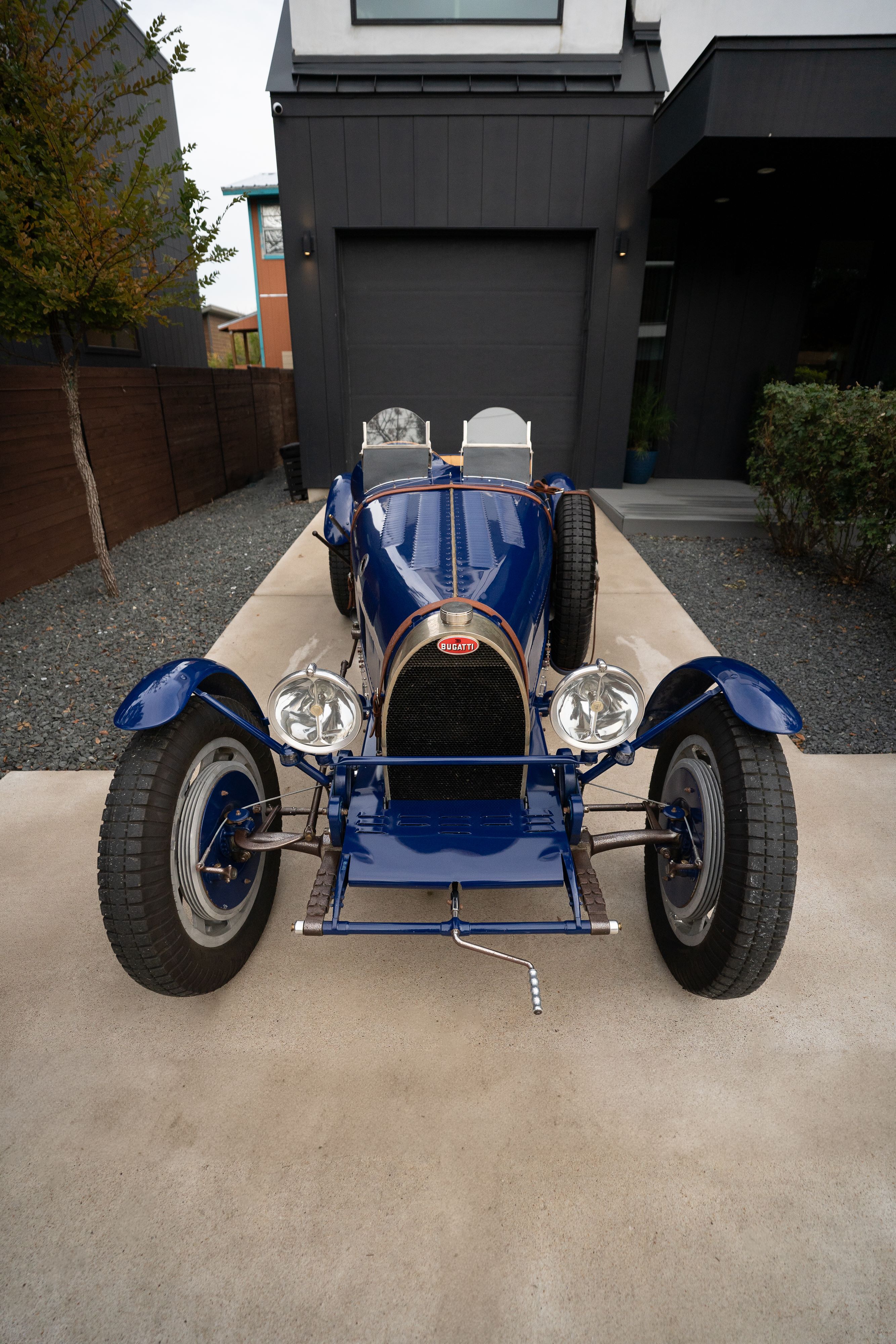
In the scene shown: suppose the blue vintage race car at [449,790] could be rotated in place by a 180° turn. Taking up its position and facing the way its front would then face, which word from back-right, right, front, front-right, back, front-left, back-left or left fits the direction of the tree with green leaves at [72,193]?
front-left

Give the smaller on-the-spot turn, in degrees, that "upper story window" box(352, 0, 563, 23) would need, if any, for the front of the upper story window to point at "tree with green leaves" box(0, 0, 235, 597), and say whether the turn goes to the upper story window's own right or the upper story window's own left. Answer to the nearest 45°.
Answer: approximately 45° to the upper story window's own right

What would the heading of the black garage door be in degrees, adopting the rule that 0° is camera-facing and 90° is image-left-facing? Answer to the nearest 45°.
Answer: approximately 0°

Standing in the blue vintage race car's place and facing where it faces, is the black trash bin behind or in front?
behind

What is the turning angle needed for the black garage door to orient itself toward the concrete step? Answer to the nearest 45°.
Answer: approximately 45° to its left

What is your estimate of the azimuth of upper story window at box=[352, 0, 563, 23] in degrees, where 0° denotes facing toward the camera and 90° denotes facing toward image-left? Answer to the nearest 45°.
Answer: approximately 0°

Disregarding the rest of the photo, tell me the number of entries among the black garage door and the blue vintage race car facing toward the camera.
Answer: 2

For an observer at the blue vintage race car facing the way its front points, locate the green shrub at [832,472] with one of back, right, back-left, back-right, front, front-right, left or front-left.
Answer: back-left

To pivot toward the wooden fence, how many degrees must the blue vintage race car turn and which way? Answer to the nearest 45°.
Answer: approximately 135° to its right

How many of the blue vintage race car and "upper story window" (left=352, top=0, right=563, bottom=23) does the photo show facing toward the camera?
2
